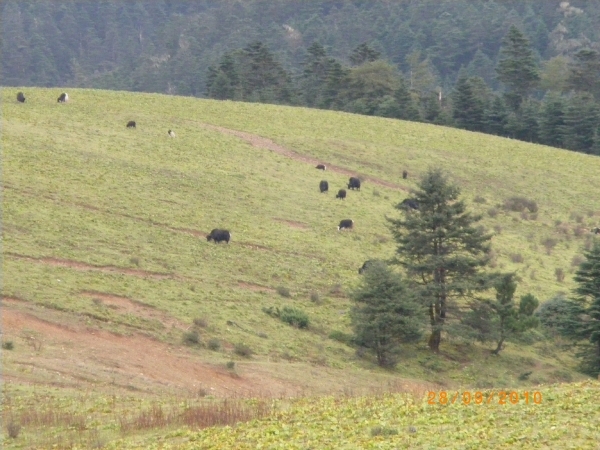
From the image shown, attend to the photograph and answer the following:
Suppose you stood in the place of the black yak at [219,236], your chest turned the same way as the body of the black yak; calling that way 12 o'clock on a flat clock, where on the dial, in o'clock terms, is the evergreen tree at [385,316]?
The evergreen tree is roughly at 8 o'clock from the black yak.

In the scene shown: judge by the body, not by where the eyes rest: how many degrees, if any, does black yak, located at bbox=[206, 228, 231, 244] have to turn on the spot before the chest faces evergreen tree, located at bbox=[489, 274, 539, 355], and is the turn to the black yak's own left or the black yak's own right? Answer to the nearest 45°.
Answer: approximately 135° to the black yak's own left

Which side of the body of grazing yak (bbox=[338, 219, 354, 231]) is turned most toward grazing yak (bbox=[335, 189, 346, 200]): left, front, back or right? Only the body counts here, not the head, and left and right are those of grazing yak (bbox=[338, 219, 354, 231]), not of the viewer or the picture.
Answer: right

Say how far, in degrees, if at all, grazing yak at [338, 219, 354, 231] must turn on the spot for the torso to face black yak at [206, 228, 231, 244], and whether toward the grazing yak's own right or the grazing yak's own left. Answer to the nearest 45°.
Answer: approximately 45° to the grazing yak's own left

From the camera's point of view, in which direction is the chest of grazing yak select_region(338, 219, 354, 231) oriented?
to the viewer's left

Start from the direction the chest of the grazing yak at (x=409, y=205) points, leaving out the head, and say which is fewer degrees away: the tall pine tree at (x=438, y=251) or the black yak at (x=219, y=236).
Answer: the black yak

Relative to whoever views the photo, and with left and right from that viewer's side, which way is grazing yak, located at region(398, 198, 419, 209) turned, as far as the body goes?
facing to the left of the viewer

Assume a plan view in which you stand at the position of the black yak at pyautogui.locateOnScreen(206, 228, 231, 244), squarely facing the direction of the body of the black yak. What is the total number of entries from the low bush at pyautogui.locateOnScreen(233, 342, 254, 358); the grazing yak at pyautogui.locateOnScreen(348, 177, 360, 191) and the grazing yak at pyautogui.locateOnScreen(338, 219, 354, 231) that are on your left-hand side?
1

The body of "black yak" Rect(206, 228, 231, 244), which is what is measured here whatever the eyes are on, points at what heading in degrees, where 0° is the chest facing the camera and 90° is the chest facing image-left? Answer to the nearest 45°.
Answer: approximately 90°

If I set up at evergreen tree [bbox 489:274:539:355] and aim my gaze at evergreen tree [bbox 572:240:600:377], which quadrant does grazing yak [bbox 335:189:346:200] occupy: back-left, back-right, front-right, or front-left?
back-left

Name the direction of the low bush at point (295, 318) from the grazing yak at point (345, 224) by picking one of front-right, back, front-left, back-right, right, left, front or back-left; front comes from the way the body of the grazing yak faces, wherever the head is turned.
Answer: left

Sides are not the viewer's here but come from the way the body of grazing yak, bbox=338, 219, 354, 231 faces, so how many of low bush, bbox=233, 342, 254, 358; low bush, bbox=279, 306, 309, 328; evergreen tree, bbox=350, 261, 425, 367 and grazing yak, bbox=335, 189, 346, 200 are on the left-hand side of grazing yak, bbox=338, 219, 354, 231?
3

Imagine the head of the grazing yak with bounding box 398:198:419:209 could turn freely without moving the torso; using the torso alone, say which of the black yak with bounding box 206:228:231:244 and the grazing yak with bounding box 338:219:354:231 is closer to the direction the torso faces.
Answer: the black yak
